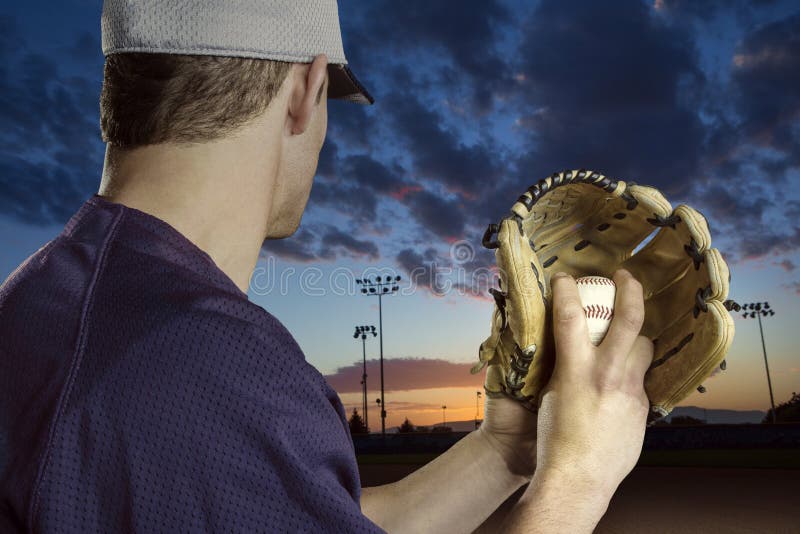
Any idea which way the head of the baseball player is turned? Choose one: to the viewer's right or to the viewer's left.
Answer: to the viewer's right

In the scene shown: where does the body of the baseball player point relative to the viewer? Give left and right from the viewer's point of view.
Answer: facing away from the viewer and to the right of the viewer

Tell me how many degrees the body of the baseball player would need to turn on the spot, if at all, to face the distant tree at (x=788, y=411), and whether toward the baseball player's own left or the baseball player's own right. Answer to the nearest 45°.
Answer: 0° — they already face it
